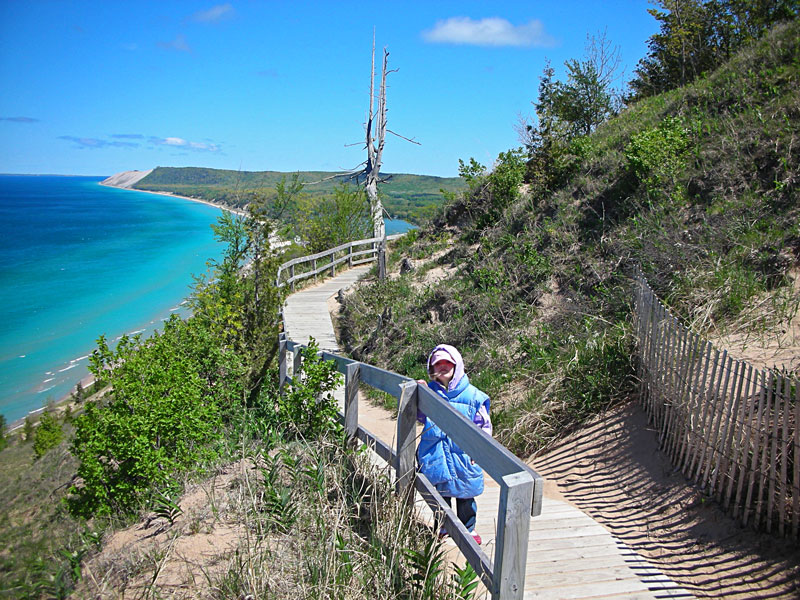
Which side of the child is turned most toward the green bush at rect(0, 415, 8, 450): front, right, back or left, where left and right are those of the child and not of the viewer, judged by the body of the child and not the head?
right

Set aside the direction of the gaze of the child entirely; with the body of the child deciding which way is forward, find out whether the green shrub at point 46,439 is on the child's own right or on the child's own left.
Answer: on the child's own right

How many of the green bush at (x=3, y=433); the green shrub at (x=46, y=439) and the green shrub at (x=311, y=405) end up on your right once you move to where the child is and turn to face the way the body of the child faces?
3

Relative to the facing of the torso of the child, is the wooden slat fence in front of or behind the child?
behind

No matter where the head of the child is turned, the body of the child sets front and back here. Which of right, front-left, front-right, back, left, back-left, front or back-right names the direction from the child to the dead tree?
back-right

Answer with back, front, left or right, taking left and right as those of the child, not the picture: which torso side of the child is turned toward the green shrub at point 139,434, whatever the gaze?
right

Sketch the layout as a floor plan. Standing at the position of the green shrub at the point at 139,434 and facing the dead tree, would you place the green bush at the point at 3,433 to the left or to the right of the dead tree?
left

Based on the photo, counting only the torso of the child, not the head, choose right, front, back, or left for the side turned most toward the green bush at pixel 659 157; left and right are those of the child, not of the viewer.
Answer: back

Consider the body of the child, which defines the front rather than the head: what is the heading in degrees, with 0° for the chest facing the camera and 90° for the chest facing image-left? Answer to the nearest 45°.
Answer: approximately 45°

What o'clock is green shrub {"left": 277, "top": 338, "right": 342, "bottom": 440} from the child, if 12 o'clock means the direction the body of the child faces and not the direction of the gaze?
The green shrub is roughly at 5 o'clock from the child.
